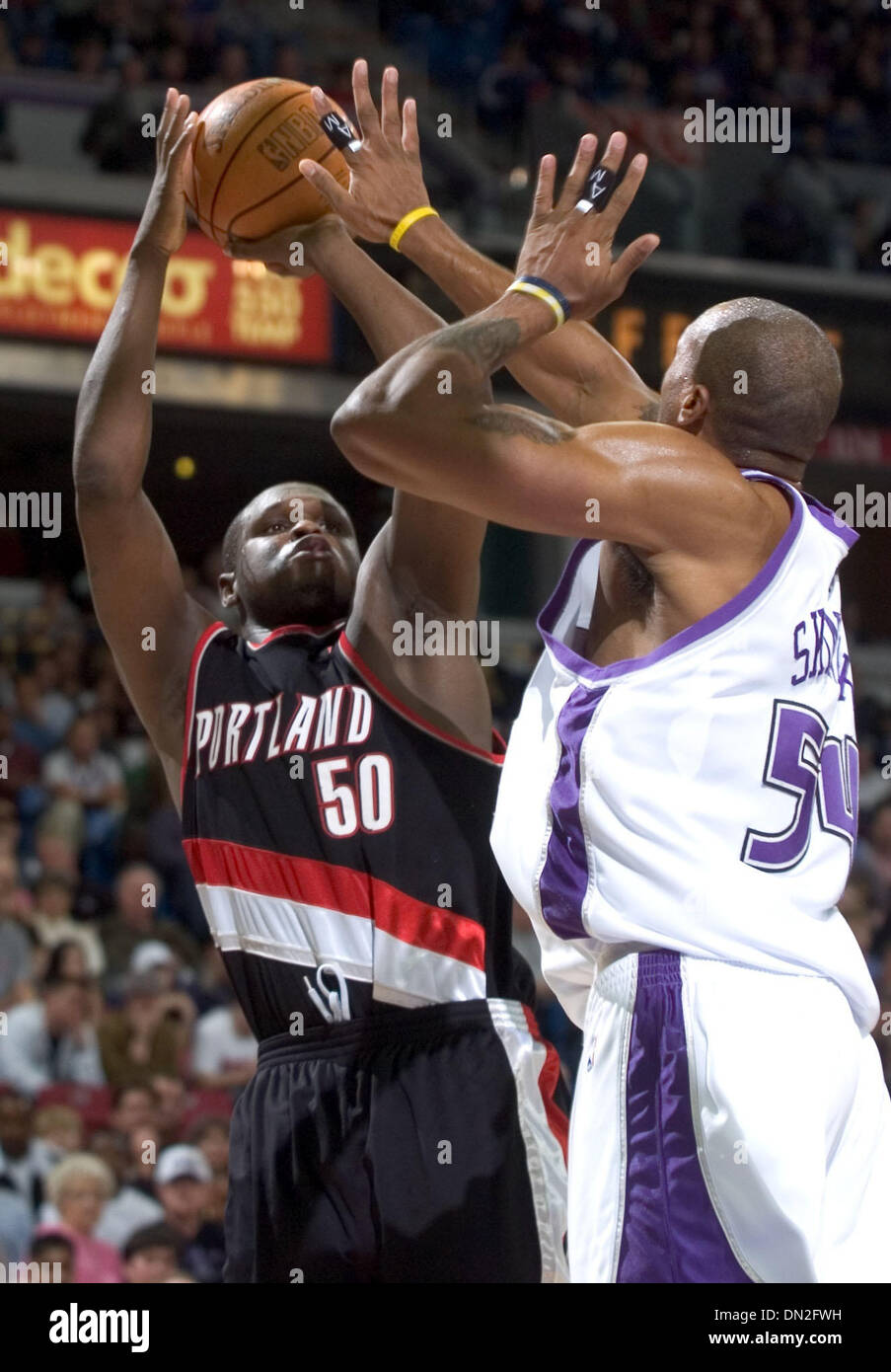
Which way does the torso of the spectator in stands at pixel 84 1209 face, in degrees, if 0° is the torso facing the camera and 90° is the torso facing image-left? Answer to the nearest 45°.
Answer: approximately 0°

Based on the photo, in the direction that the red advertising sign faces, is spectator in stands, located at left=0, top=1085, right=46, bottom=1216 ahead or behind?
ahead

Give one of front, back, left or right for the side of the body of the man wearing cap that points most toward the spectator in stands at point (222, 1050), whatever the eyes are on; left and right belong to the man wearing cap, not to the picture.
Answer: back

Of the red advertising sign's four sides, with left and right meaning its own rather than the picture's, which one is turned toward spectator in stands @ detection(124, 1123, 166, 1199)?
front

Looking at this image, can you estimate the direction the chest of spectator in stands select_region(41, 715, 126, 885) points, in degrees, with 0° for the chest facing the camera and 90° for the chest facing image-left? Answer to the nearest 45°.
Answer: approximately 0°
